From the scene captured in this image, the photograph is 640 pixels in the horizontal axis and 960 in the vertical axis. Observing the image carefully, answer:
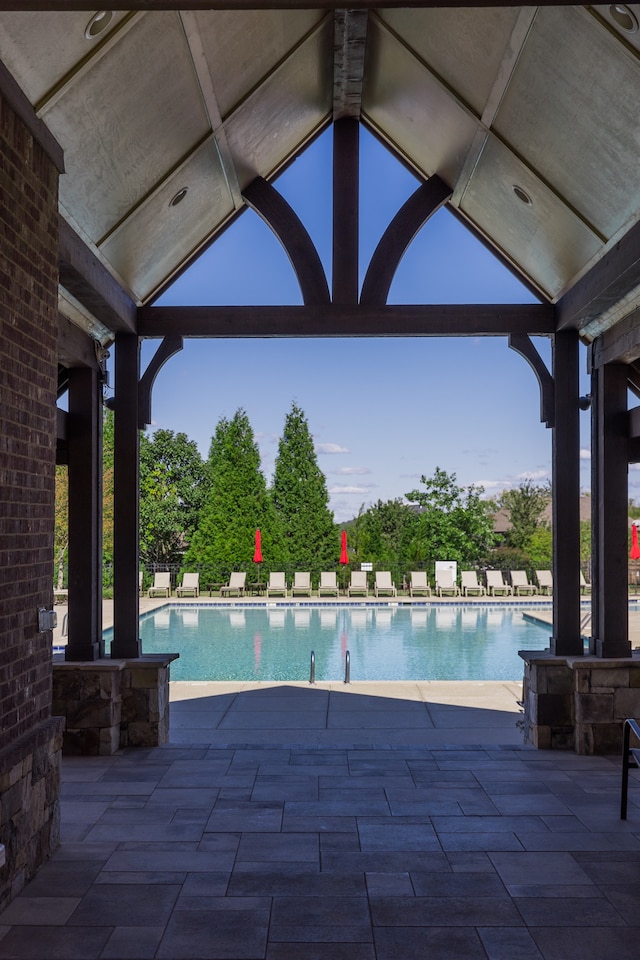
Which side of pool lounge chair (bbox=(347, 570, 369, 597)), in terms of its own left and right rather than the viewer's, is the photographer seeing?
front

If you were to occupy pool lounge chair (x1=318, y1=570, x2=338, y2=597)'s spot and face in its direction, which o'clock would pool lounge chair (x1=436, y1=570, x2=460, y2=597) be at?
pool lounge chair (x1=436, y1=570, x2=460, y2=597) is roughly at 9 o'clock from pool lounge chair (x1=318, y1=570, x2=338, y2=597).

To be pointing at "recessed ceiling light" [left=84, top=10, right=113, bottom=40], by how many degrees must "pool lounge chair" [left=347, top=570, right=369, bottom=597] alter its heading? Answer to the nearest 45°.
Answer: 0° — it already faces it

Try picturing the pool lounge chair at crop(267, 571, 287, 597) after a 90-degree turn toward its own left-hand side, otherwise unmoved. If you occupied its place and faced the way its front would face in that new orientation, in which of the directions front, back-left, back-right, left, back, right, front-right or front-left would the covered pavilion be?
right

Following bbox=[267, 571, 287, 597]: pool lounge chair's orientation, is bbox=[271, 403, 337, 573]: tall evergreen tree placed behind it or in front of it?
behind

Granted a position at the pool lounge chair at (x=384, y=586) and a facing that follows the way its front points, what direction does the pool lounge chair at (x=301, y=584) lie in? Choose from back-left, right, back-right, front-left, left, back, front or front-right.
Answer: right

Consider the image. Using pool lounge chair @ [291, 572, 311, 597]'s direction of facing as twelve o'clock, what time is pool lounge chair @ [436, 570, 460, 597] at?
pool lounge chair @ [436, 570, 460, 597] is roughly at 9 o'clock from pool lounge chair @ [291, 572, 311, 597].

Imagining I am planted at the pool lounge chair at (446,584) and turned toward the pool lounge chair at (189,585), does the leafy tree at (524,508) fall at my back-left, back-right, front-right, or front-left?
back-right

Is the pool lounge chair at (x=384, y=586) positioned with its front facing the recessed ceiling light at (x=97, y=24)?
yes

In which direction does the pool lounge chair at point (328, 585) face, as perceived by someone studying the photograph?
facing the viewer

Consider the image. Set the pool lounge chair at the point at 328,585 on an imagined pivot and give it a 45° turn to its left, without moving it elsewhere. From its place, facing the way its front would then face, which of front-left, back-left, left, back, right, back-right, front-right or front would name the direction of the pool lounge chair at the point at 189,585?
back-right

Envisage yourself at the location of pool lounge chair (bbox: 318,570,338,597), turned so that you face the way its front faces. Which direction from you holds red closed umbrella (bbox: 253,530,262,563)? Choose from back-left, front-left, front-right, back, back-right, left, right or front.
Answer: right

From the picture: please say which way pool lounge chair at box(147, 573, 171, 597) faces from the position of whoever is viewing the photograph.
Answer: facing the viewer and to the left of the viewer

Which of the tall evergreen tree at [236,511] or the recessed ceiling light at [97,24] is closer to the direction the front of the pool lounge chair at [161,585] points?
the recessed ceiling light

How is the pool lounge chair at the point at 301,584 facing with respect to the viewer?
toward the camera

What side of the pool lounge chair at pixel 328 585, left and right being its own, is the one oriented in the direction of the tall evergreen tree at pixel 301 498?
back
